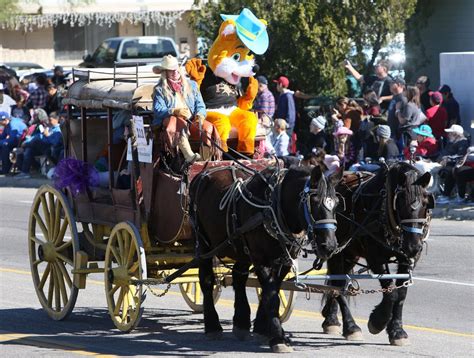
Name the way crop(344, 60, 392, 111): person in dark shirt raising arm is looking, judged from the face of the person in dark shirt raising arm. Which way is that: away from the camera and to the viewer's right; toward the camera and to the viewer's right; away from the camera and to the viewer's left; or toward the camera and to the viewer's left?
toward the camera and to the viewer's left

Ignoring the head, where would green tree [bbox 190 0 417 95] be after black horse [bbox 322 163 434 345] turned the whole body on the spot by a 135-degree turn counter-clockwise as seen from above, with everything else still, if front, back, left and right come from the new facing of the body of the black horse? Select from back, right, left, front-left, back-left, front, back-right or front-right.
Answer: front

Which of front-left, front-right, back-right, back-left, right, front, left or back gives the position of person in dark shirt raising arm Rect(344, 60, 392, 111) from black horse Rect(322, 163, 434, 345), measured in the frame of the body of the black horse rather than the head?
back-left

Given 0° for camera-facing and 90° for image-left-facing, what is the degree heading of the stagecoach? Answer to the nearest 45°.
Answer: approximately 315°

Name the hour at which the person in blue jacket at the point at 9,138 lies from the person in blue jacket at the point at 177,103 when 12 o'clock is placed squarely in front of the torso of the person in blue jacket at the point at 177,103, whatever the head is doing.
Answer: the person in blue jacket at the point at 9,138 is roughly at 7 o'clock from the person in blue jacket at the point at 177,103.

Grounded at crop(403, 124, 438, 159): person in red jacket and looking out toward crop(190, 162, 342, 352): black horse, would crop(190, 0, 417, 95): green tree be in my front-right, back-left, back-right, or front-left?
back-right

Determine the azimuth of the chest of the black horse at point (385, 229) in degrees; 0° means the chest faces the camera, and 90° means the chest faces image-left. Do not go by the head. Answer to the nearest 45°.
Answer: approximately 315°

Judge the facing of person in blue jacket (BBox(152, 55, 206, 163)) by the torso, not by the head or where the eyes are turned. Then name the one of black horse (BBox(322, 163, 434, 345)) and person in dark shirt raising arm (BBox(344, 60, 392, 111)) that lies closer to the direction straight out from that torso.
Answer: the black horse

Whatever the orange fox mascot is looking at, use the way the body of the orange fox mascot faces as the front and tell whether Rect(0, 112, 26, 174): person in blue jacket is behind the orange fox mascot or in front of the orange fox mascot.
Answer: behind

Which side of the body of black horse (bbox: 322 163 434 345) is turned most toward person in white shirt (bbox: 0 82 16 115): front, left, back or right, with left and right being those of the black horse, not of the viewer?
back

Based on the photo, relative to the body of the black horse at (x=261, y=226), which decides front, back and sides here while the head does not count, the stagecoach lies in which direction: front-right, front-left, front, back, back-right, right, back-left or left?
back
